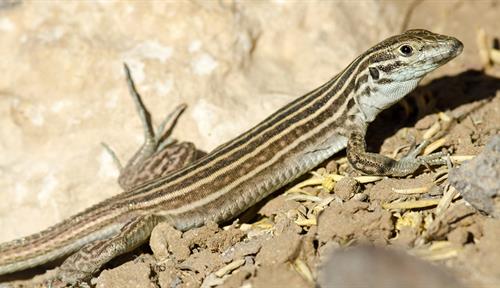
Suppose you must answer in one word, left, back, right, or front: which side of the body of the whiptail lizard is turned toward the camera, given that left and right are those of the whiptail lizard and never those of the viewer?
right

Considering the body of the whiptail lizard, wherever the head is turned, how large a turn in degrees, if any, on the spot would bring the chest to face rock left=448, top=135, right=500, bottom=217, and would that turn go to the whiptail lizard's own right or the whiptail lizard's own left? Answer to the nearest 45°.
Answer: approximately 45° to the whiptail lizard's own right
